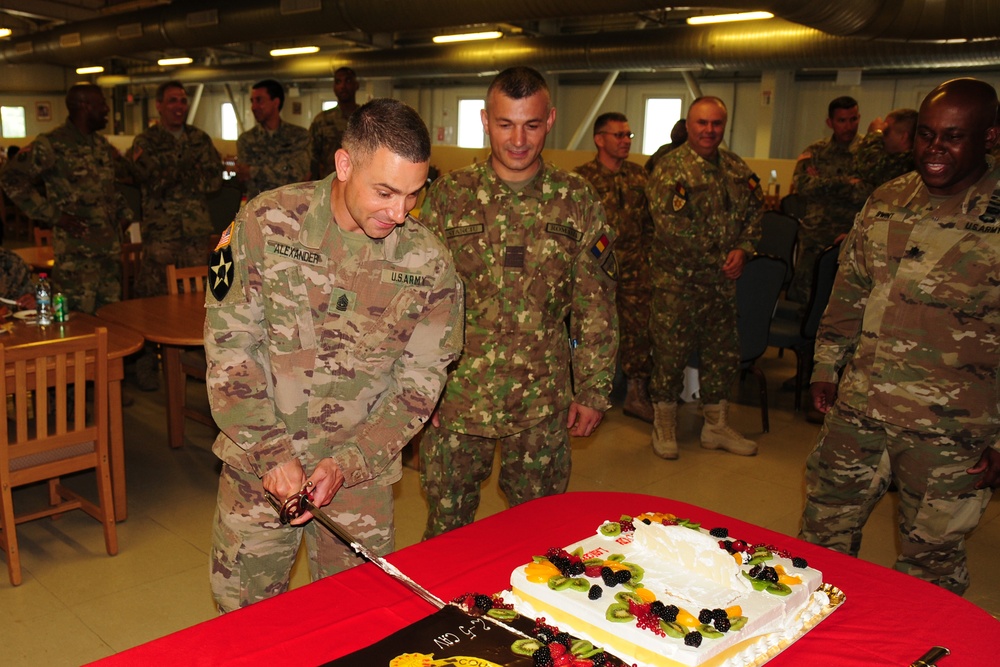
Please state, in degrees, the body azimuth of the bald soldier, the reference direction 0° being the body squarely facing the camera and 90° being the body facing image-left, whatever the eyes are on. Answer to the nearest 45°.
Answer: approximately 45°

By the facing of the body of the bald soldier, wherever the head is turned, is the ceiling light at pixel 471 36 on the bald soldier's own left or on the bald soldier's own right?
on the bald soldier's own right

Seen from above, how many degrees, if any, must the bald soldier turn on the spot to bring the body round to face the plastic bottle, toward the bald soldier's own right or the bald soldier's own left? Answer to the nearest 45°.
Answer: approximately 45° to the bald soldier's own right

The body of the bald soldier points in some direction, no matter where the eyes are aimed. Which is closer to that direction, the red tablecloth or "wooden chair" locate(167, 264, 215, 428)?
the red tablecloth

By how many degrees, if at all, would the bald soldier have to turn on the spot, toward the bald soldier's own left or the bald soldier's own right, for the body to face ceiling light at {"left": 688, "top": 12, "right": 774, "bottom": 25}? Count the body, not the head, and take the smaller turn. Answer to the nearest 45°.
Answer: approximately 135° to the bald soldier's own right

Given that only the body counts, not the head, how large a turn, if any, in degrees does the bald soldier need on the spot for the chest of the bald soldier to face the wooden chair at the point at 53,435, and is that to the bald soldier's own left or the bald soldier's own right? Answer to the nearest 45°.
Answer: approximately 45° to the bald soldier's own right

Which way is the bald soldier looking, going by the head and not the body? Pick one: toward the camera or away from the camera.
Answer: toward the camera

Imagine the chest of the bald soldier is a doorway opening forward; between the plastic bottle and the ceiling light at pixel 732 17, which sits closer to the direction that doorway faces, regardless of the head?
the plastic bottle

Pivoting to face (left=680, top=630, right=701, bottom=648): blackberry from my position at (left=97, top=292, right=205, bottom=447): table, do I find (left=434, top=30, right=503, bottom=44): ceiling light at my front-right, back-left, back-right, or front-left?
back-left

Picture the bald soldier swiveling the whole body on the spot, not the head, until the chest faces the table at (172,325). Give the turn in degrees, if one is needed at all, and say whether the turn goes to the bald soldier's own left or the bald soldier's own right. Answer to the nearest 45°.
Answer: approximately 45° to the bald soldier's own right

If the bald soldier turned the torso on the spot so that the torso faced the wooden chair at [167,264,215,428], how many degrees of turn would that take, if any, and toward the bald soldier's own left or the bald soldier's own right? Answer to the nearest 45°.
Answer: approximately 45° to the bald soldier's own right

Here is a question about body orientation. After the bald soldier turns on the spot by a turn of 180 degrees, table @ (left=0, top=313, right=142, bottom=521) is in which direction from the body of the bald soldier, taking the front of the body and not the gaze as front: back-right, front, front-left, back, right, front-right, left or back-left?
back-left

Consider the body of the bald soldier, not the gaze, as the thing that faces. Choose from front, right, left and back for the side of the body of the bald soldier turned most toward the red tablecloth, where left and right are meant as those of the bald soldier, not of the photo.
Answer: front
